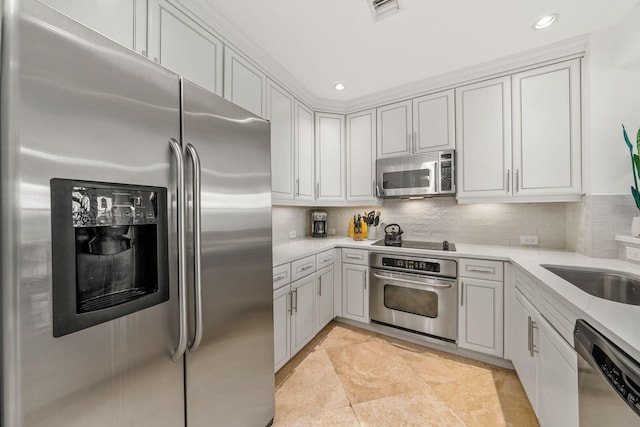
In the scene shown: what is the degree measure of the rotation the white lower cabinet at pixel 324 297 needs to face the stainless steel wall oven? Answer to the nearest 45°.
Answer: approximately 45° to its left

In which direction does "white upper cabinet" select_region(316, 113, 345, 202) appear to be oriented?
toward the camera

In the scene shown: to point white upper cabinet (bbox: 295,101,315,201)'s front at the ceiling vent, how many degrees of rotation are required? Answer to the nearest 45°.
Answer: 0° — it already faces it

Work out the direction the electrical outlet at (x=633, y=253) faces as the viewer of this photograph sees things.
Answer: facing the viewer and to the left of the viewer

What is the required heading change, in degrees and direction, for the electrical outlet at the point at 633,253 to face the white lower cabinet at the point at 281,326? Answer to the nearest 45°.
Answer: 0° — it already faces it

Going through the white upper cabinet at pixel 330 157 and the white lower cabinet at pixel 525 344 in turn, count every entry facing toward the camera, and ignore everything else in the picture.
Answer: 1

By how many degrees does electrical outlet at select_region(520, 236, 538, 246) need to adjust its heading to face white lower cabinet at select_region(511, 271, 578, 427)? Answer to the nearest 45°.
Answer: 0° — it already faces it

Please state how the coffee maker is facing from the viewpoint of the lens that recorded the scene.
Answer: facing the viewer

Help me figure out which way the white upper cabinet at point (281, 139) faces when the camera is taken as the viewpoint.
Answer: facing the viewer and to the right of the viewer

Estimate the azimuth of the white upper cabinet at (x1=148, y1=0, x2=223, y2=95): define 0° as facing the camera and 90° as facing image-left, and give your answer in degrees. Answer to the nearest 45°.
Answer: approximately 315°

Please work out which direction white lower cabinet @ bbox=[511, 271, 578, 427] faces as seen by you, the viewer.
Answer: facing to the left of the viewer
